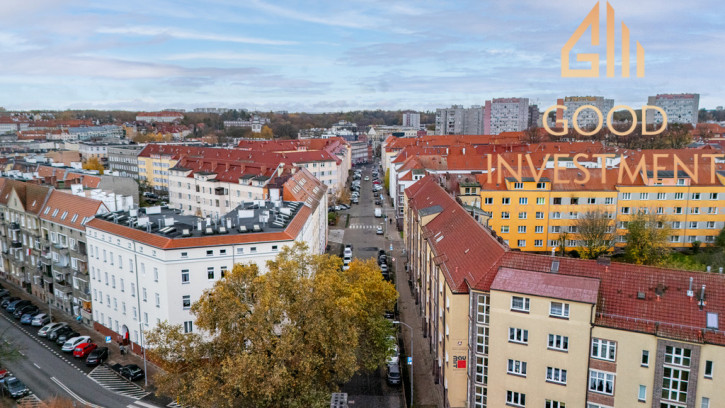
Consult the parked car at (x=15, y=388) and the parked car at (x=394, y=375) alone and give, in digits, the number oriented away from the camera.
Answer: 1

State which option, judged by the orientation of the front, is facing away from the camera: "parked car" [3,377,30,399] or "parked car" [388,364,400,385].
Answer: "parked car" [388,364,400,385]

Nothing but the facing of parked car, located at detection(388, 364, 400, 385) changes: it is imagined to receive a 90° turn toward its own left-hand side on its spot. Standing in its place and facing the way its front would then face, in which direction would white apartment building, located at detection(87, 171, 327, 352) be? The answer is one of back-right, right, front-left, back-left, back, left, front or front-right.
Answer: front

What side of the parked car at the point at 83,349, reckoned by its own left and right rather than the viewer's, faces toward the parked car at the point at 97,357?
right

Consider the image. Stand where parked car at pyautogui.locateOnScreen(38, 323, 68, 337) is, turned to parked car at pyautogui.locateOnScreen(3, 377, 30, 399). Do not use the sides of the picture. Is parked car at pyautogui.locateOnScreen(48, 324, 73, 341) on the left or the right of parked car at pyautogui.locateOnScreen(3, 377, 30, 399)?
left

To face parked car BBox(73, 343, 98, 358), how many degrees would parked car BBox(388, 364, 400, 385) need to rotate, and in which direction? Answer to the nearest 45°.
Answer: approximately 90° to its left

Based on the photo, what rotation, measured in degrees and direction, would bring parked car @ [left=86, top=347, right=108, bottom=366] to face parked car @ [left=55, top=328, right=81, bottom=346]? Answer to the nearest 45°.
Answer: approximately 45° to its left

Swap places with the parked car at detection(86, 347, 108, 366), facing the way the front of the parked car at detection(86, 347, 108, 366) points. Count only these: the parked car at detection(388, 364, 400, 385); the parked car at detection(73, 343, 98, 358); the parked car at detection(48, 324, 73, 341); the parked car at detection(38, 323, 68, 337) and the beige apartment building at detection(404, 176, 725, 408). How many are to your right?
2

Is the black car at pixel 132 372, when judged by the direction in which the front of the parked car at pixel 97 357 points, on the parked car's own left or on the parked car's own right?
on the parked car's own right

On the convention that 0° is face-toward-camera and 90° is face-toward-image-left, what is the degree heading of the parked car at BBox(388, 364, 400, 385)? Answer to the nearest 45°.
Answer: approximately 180°
